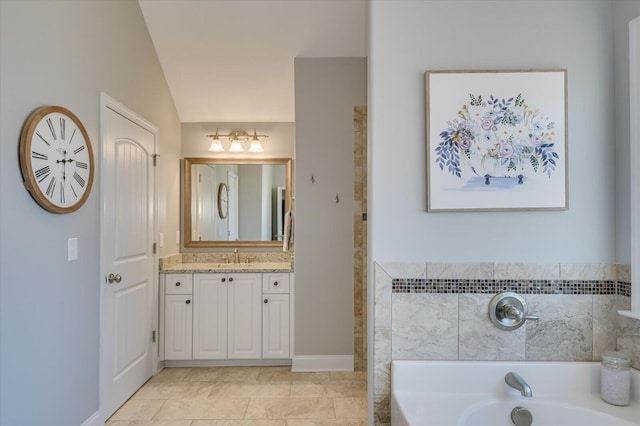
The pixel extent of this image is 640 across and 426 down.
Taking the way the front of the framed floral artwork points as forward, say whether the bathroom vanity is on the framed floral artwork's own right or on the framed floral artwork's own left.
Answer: on the framed floral artwork's own right

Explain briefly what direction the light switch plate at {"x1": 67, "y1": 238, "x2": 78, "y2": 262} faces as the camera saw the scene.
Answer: facing the viewer and to the right of the viewer

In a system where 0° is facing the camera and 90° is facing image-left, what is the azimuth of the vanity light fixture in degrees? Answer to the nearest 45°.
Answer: approximately 0°

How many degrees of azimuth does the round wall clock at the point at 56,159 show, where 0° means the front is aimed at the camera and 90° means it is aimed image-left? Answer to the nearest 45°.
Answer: approximately 315°

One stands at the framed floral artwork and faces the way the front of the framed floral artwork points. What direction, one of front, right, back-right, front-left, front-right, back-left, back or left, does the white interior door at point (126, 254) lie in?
right

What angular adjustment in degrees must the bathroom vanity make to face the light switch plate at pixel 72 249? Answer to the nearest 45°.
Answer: approximately 45° to its right

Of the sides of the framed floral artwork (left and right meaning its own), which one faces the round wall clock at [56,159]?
right

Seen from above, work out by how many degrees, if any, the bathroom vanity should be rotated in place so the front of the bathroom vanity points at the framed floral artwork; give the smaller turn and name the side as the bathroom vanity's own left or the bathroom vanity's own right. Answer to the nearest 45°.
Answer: approximately 45° to the bathroom vanity's own left

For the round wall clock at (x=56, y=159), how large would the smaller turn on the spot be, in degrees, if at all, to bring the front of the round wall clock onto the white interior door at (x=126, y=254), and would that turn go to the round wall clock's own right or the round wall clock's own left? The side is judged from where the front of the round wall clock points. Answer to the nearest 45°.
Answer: approximately 90° to the round wall clock's own left

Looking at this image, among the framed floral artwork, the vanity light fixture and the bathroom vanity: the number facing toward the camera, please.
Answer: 3

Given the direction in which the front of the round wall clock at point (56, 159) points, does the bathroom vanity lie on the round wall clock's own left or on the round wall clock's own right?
on the round wall clock's own left

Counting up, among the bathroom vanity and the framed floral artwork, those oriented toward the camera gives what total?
2

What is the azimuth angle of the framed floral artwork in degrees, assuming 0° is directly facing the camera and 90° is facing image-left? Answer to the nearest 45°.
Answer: approximately 0°
